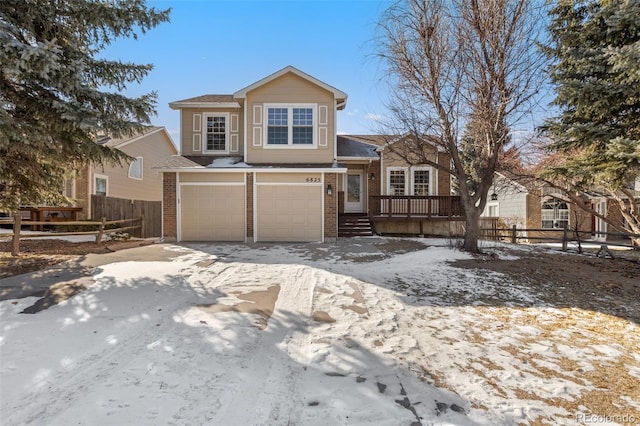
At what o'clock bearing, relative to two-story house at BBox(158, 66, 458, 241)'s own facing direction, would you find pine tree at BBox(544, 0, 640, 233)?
The pine tree is roughly at 10 o'clock from the two-story house.

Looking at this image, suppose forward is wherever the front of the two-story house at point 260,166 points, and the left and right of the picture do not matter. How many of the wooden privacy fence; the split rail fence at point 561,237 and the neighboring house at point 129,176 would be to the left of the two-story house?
1

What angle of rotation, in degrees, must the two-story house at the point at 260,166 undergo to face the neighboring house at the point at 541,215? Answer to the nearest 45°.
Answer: approximately 135° to its left

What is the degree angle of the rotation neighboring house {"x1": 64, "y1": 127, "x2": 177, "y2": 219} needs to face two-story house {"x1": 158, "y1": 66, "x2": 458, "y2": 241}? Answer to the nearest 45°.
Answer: approximately 45° to its left

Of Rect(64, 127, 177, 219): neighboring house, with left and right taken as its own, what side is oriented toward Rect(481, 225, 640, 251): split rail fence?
left

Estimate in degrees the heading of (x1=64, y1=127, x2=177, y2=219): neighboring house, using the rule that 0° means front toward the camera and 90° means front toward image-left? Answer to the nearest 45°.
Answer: approximately 45°

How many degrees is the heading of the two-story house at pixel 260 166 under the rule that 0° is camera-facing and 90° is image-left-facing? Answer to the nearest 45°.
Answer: approximately 0°

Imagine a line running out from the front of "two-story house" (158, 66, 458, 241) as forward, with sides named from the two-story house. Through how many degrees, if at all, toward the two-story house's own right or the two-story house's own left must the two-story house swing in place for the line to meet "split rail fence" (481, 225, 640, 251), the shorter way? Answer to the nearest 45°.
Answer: approximately 90° to the two-story house's own left
